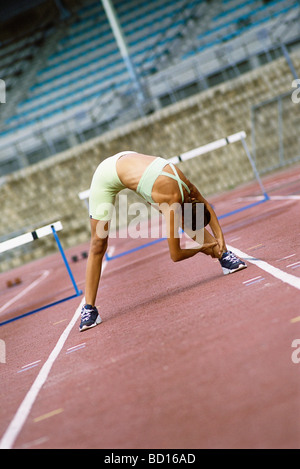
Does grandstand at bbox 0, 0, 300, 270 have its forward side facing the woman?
yes

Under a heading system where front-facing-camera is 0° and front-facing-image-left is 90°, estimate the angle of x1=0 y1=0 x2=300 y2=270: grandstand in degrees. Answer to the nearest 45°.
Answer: approximately 0°

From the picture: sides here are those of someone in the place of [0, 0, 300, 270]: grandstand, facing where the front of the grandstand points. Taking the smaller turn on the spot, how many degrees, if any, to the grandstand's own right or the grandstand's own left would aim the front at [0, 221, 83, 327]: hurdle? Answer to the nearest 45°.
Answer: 0° — it already faces it
